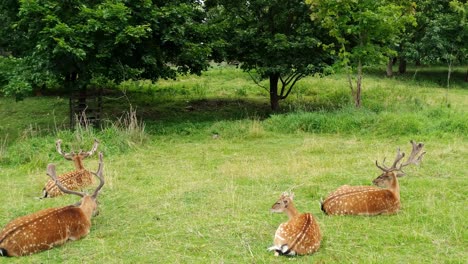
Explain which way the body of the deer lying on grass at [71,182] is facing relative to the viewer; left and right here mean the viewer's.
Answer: facing away from the viewer and to the right of the viewer

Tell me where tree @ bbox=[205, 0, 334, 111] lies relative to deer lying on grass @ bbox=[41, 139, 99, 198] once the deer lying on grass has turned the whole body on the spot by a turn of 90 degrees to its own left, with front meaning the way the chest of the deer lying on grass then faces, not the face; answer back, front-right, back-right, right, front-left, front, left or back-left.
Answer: right

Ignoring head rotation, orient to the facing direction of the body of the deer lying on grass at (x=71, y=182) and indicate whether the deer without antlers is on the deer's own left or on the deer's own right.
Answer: on the deer's own right

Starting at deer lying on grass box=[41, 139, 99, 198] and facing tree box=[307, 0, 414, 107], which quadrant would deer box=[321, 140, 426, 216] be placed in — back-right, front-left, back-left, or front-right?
front-right

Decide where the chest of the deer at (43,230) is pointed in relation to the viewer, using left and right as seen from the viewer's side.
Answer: facing away from the viewer and to the right of the viewer

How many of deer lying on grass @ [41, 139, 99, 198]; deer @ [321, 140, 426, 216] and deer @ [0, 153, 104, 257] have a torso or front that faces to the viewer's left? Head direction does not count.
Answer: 0

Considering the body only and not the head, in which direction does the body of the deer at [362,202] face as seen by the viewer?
to the viewer's right

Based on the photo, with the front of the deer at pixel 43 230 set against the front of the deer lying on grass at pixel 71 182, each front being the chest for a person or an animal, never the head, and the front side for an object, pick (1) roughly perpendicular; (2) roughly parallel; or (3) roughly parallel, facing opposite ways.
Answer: roughly parallel

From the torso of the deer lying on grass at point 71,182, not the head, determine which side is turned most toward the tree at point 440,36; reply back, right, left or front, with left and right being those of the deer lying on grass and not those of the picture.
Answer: front

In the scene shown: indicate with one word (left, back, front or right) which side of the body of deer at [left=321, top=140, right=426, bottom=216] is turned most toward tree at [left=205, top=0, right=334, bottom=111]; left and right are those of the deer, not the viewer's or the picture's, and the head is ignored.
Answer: left

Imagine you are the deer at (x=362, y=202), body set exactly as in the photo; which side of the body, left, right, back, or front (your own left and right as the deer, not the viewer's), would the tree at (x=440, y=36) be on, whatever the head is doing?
left
